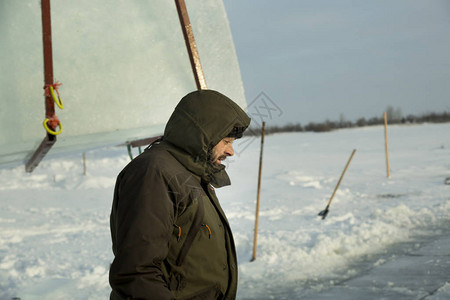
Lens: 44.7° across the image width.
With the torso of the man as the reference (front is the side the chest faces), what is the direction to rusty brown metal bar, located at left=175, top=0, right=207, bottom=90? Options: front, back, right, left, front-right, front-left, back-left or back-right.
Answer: left

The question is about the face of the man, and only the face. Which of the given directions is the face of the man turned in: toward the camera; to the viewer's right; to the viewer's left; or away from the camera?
to the viewer's right

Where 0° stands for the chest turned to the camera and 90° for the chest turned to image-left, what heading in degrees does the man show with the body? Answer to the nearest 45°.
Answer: approximately 270°

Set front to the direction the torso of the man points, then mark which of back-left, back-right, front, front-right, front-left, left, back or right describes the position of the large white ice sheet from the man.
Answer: left
